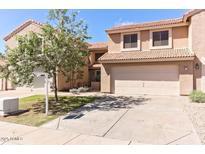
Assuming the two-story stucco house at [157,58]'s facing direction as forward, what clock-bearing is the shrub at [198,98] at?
The shrub is roughly at 11 o'clock from the two-story stucco house.

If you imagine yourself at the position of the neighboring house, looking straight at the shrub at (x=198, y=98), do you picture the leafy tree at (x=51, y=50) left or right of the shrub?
right

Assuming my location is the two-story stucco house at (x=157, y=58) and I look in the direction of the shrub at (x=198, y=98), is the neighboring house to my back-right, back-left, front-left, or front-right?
back-right

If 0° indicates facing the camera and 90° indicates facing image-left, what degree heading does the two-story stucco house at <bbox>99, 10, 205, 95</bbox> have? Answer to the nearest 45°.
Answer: approximately 0°

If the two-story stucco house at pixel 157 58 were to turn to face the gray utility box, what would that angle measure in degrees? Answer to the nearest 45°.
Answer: approximately 45° to its right

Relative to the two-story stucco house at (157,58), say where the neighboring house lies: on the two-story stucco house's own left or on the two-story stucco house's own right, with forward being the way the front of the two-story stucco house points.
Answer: on the two-story stucco house's own right
